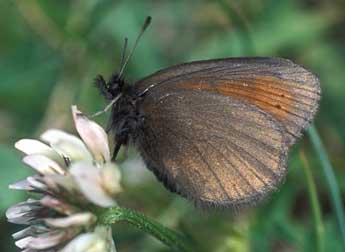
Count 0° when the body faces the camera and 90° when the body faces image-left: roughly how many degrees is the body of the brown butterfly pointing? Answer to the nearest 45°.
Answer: approximately 90°
